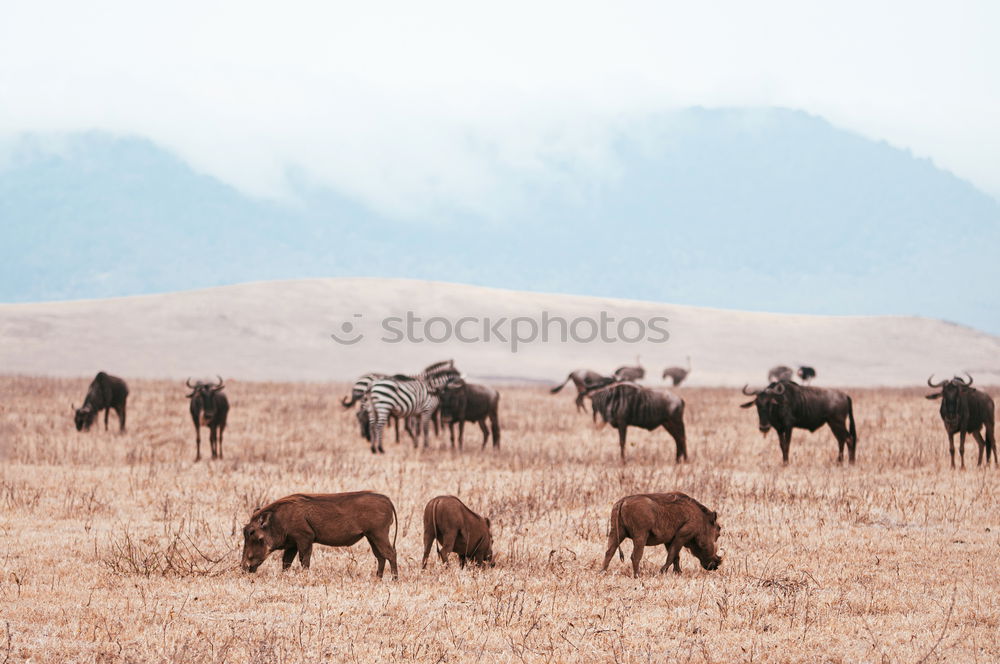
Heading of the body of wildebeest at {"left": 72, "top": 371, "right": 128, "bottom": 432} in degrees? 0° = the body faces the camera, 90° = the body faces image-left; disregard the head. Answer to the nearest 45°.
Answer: approximately 45°

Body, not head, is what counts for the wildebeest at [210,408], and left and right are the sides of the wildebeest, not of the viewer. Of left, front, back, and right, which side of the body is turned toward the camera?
front

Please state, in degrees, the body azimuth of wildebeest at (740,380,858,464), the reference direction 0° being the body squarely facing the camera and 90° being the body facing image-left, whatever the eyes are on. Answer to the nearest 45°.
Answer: approximately 45°

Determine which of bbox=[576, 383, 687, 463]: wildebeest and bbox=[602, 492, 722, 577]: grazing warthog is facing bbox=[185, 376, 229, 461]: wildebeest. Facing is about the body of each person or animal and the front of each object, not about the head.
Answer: bbox=[576, 383, 687, 463]: wildebeest

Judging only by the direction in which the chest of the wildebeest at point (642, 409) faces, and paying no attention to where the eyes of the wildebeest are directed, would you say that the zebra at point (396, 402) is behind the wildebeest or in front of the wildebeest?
in front

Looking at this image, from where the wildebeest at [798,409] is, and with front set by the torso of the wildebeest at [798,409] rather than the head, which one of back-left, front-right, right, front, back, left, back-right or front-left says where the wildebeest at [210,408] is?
front-right

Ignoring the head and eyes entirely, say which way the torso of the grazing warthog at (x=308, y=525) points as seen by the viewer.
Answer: to the viewer's left

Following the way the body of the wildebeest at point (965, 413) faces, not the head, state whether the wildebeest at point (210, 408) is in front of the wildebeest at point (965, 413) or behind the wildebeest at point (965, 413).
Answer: in front

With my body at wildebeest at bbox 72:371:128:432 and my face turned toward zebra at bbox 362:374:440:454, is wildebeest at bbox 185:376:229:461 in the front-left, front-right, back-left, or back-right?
front-right

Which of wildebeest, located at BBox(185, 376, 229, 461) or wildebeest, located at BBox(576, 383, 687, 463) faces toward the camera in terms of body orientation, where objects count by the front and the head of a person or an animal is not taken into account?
wildebeest, located at BBox(185, 376, 229, 461)

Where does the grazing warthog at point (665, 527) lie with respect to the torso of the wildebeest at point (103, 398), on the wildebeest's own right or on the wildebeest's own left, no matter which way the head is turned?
on the wildebeest's own left

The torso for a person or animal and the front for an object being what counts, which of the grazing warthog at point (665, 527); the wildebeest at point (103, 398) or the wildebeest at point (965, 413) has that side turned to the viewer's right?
the grazing warthog

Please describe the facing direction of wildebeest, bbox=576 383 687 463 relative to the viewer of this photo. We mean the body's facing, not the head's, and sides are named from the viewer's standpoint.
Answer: facing to the left of the viewer

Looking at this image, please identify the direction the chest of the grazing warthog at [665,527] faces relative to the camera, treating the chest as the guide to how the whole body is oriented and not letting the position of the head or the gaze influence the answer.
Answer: to the viewer's right

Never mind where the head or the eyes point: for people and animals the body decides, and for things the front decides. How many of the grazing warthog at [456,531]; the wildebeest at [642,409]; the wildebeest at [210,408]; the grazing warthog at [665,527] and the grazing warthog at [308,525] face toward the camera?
1

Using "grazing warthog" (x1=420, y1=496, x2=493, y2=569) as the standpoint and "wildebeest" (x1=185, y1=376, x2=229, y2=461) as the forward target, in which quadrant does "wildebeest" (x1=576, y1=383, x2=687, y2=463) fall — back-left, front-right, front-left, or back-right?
front-right

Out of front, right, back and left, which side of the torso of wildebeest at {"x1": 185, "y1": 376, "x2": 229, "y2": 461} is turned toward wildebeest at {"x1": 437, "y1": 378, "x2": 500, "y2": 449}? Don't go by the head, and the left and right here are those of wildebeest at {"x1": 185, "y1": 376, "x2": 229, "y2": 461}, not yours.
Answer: left

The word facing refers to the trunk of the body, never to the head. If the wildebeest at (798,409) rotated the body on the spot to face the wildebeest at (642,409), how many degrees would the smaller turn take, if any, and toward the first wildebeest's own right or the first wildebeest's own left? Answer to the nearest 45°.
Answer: approximately 45° to the first wildebeest's own right

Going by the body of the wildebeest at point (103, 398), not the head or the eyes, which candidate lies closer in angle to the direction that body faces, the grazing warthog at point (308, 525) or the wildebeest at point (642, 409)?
the grazing warthog
